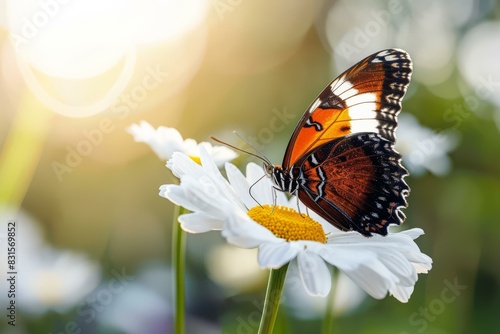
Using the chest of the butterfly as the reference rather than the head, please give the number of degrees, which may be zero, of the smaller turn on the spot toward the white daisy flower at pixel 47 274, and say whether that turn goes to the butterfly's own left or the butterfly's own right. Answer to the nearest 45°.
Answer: approximately 45° to the butterfly's own right

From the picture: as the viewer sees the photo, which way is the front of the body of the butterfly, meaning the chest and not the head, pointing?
to the viewer's left

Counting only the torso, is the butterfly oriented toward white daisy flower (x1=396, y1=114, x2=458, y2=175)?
no
